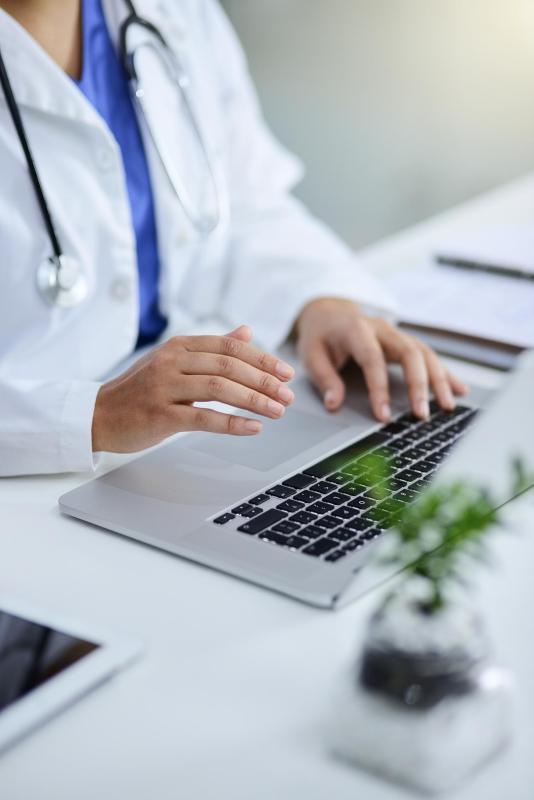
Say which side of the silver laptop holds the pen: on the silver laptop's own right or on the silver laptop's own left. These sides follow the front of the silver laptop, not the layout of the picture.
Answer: on the silver laptop's own right

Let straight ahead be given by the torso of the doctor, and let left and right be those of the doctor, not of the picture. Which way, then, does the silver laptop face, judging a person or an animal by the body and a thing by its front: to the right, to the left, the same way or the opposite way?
the opposite way

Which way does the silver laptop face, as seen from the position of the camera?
facing away from the viewer and to the left of the viewer

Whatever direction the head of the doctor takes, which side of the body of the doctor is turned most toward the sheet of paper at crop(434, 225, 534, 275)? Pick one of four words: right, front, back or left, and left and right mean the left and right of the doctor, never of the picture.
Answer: left

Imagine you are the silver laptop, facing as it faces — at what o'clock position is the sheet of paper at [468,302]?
The sheet of paper is roughly at 2 o'clock from the silver laptop.

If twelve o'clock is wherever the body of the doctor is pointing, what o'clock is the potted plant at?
The potted plant is roughly at 1 o'clock from the doctor.
